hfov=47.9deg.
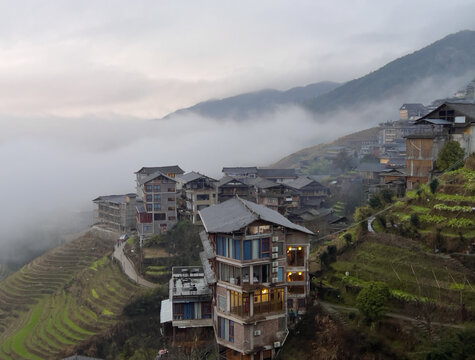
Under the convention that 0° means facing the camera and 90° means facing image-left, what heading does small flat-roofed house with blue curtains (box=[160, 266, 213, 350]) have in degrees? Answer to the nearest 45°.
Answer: approximately 0°

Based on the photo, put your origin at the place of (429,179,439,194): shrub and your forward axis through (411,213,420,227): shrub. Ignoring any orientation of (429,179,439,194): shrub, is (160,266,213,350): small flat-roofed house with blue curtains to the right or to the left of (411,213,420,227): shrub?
right

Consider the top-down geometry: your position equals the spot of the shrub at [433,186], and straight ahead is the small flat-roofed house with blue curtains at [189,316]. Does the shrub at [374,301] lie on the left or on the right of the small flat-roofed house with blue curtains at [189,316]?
left

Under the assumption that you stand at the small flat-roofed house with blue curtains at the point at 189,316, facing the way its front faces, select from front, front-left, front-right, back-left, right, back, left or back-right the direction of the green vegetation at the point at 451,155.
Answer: left

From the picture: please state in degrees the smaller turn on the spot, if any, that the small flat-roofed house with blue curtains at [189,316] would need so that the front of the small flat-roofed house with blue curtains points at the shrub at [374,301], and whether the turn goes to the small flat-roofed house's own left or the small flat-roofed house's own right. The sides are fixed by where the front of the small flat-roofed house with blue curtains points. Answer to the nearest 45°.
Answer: approximately 45° to the small flat-roofed house's own left

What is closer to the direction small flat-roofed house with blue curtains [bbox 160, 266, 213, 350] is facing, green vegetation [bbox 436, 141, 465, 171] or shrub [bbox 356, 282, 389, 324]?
the shrub

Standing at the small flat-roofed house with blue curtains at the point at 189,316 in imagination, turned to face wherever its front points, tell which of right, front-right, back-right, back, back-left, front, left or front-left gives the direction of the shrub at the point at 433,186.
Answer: left
